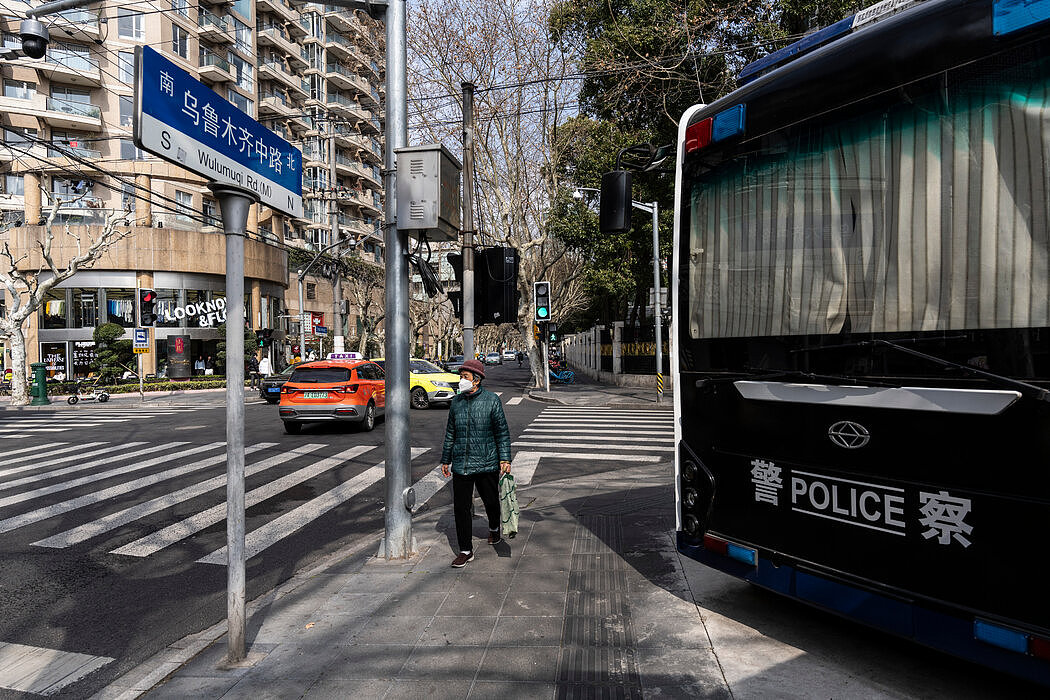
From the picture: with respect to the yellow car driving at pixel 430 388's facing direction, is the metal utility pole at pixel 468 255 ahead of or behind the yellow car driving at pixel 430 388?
ahead

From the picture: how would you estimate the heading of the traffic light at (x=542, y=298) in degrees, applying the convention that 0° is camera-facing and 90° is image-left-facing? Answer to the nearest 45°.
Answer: approximately 0°

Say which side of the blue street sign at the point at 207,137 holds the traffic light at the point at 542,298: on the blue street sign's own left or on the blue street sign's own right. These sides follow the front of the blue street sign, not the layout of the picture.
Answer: on the blue street sign's own left

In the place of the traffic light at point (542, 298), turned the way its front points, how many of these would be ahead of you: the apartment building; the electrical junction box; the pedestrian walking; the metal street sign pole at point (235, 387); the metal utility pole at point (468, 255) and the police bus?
5

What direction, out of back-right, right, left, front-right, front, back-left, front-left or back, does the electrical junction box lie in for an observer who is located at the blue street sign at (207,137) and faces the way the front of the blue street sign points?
left

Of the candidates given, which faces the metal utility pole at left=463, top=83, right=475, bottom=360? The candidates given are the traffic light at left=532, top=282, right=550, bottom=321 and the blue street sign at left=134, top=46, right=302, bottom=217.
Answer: the traffic light

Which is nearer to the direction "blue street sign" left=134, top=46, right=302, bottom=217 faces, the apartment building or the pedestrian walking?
the pedestrian walking
